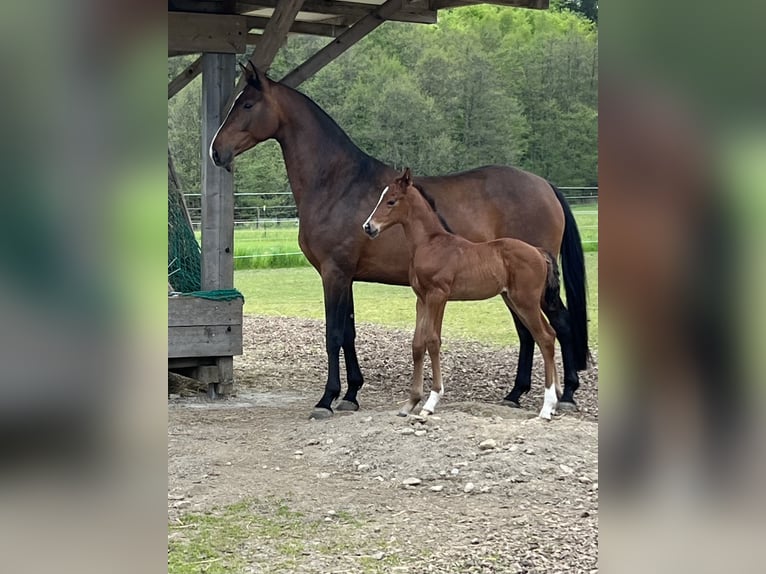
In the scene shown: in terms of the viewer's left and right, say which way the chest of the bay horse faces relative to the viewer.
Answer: facing to the left of the viewer

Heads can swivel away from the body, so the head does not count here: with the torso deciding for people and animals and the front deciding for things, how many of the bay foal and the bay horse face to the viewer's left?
2

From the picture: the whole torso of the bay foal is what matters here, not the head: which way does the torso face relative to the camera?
to the viewer's left

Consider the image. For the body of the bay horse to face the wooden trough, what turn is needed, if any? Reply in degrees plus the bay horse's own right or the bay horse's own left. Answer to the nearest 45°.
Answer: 0° — it already faces it

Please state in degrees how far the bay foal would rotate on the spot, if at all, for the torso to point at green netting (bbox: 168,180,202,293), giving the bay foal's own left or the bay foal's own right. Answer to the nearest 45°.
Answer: approximately 45° to the bay foal's own right

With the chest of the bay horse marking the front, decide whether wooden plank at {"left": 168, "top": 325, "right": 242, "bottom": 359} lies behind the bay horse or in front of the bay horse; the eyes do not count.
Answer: in front

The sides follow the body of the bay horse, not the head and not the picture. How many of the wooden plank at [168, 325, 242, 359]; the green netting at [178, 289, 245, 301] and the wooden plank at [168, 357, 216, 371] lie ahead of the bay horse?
3

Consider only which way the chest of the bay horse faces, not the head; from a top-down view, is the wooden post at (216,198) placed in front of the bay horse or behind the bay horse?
in front
